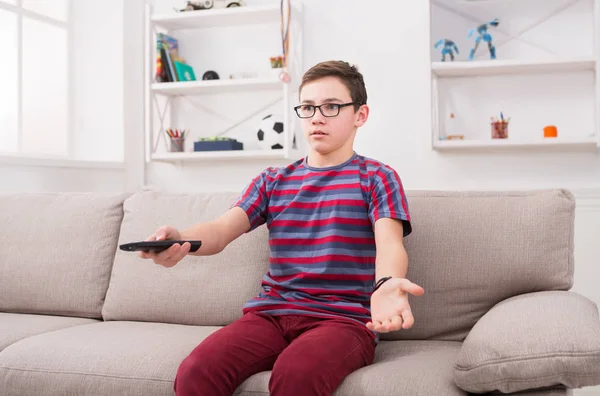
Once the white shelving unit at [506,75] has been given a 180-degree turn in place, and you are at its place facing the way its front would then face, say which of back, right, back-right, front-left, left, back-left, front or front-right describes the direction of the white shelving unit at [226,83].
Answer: left

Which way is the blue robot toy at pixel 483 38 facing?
toward the camera

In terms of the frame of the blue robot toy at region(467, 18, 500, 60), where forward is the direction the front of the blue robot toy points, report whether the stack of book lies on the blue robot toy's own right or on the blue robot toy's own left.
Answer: on the blue robot toy's own right

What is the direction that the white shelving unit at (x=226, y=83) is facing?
toward the camera

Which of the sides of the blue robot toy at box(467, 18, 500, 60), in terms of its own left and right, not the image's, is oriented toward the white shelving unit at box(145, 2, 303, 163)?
right

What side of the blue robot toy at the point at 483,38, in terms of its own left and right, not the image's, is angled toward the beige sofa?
front

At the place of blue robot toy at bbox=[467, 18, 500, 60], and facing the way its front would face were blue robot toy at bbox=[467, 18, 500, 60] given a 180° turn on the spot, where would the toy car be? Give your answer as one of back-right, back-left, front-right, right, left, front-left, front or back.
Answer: left

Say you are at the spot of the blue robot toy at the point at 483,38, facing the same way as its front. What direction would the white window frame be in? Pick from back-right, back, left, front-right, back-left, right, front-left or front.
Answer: right

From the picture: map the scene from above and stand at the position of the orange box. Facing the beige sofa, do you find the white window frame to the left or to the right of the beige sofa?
right

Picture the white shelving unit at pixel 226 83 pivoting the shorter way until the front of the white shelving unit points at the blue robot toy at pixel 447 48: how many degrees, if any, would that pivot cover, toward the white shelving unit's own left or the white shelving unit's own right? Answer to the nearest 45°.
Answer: approximately 45° to the white shelving unit's own left

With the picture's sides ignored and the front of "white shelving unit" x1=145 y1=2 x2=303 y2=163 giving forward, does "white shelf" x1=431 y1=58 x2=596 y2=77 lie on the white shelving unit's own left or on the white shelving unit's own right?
on the white shelving unit's own left

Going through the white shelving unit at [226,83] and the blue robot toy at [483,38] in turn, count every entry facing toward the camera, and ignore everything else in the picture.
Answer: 2

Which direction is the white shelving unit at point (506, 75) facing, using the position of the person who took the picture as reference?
facing the viewer

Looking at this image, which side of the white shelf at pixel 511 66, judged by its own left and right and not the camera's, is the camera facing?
front
